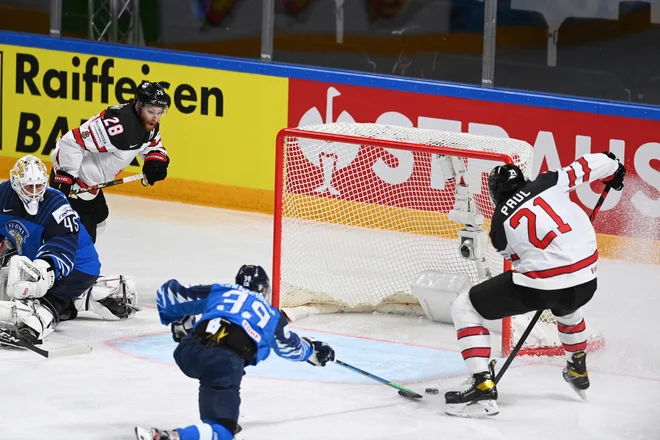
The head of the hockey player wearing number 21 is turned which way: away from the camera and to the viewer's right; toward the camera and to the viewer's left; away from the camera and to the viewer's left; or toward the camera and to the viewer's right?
away from the camera and to the viewer's left

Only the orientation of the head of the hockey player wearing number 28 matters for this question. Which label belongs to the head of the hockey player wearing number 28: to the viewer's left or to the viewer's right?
to the viewer's right

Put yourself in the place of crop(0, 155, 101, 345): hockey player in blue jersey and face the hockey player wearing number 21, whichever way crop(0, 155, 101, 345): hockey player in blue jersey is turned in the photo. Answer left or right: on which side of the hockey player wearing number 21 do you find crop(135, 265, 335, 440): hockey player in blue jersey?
right

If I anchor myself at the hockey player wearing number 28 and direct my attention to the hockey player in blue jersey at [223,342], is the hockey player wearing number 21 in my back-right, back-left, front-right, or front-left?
front-left

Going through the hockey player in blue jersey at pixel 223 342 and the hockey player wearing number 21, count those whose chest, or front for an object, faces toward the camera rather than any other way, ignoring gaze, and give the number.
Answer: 0

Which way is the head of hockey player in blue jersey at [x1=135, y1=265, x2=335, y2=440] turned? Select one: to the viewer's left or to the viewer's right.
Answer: to the viewer's right

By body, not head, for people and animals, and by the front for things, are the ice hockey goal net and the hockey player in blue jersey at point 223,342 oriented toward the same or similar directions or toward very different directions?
very different directions

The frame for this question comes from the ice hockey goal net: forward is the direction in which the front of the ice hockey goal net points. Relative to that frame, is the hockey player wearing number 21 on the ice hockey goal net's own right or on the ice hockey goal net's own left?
on the ice hockey goal net's own left

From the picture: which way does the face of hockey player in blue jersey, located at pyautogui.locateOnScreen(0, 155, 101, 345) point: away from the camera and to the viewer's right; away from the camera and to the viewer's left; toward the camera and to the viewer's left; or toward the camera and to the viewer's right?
toward the camera and to the viewer's right

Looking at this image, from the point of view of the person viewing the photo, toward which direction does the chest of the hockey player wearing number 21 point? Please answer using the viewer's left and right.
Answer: facing away from the viewer and to the left of the viewer

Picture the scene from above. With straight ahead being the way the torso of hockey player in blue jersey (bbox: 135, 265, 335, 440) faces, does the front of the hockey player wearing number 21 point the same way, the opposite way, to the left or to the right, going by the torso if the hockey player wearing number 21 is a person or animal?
to the left

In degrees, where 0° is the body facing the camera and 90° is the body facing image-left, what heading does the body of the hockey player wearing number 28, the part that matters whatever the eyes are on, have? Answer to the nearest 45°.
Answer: approximately 315°

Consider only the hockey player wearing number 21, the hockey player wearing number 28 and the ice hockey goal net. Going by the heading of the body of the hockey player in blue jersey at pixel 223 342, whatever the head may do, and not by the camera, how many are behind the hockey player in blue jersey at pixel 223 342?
0

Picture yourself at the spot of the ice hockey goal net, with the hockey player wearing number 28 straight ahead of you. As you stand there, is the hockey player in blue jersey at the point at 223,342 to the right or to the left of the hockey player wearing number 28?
left
